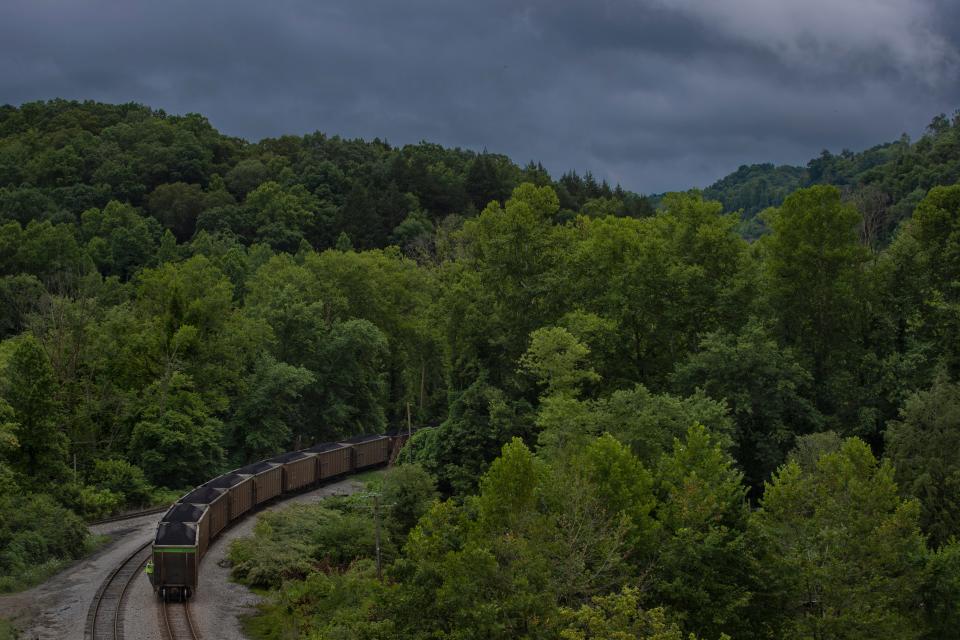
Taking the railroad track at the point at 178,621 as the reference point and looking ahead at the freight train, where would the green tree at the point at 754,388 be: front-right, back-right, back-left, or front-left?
front-right

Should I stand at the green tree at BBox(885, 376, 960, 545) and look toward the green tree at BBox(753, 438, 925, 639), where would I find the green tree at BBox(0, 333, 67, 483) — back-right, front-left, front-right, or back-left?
front-right
